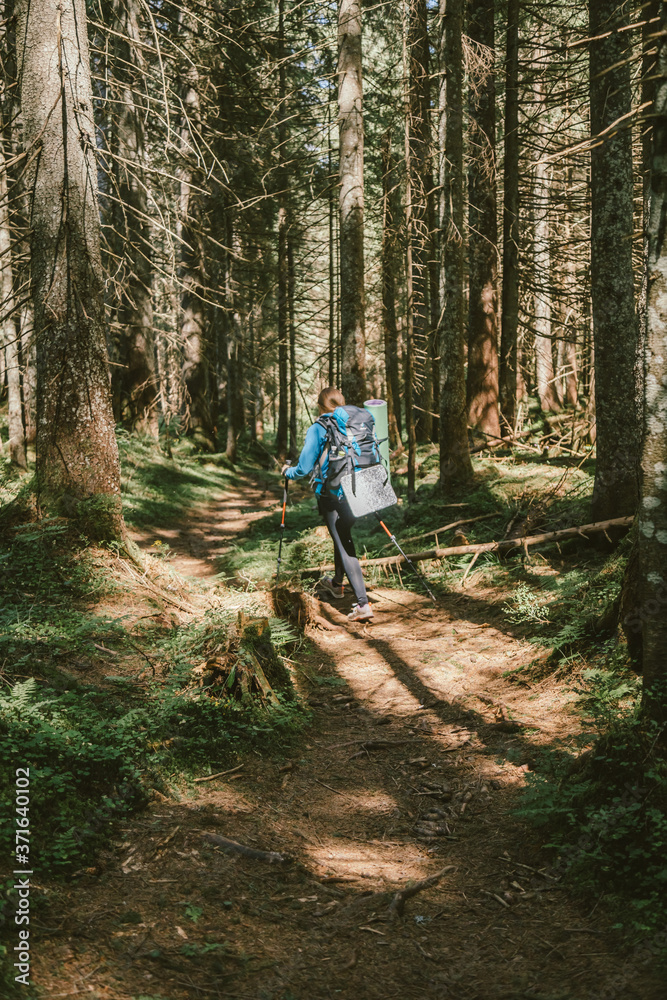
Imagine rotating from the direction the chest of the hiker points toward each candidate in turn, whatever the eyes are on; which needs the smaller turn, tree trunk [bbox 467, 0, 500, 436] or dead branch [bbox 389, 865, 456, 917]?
the tree trunk

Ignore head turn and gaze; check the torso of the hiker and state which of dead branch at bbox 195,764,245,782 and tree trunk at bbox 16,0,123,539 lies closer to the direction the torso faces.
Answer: the tree trunk

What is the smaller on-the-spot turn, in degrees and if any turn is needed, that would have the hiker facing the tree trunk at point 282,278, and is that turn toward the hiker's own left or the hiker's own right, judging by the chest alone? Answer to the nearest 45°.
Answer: approximately 45° to the hiker's own right

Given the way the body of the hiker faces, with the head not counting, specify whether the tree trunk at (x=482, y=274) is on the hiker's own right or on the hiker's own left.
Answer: on the hiker's own right

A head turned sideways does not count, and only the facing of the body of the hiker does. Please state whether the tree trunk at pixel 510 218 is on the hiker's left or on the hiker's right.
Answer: on the hiker's right

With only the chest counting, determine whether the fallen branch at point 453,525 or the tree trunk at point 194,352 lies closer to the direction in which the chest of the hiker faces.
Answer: the tree trunk

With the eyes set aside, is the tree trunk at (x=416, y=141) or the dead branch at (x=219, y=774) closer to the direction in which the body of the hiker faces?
the tree trunk

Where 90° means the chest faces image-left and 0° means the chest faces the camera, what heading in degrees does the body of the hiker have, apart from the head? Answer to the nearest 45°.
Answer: approximately 135°
